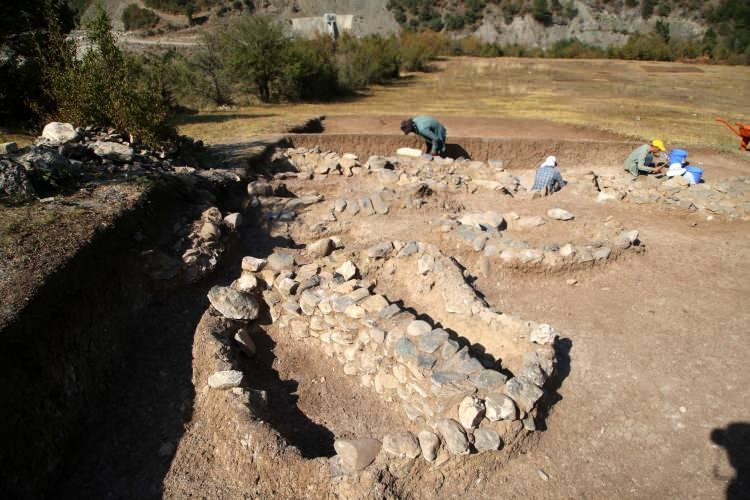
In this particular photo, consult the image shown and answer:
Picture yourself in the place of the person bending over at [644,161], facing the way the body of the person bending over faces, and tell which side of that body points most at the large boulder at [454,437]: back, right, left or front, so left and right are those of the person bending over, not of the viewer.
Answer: right

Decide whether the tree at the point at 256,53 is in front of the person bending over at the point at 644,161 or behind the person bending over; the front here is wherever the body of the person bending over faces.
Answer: behind

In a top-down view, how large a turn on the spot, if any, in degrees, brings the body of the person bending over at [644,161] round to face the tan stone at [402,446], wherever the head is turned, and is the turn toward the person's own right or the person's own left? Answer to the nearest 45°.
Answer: approximately 90° to the person's own right

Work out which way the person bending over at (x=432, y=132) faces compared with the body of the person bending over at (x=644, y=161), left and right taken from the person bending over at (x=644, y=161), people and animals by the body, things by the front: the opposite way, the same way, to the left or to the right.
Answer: the opposite way

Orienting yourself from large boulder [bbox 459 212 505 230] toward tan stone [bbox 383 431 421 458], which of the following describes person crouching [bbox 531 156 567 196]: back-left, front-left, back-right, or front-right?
back-left

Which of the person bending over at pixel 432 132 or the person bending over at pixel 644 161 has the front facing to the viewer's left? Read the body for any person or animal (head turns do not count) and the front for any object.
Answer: the person bending over at pixel 432 132

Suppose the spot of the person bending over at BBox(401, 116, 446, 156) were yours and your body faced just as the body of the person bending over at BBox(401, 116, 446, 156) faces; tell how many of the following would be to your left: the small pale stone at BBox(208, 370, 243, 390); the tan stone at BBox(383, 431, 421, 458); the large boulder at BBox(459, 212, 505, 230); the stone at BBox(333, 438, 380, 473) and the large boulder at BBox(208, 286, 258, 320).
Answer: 5

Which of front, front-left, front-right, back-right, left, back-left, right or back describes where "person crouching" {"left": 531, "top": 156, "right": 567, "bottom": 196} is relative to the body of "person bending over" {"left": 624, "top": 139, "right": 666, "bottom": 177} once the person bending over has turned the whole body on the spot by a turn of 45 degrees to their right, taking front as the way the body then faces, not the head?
right

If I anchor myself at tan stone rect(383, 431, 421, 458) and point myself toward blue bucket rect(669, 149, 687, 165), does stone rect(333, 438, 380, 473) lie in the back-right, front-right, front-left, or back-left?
back-left

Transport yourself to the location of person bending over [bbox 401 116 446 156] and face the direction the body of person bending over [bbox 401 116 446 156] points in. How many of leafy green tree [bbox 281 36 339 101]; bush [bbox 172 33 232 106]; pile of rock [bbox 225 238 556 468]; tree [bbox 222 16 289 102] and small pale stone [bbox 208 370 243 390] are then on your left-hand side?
2

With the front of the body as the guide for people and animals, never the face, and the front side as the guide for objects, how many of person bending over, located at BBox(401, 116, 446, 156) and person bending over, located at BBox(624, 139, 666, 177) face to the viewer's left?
1

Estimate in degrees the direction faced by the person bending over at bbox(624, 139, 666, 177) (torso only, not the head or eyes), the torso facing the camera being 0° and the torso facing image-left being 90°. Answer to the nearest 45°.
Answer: approximately 270°

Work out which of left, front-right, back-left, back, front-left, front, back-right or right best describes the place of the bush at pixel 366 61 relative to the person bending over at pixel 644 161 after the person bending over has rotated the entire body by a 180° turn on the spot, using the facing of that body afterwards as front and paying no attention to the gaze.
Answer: front-right

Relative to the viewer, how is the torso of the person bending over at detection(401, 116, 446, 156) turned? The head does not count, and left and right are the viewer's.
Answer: facing to the left of the viewer
